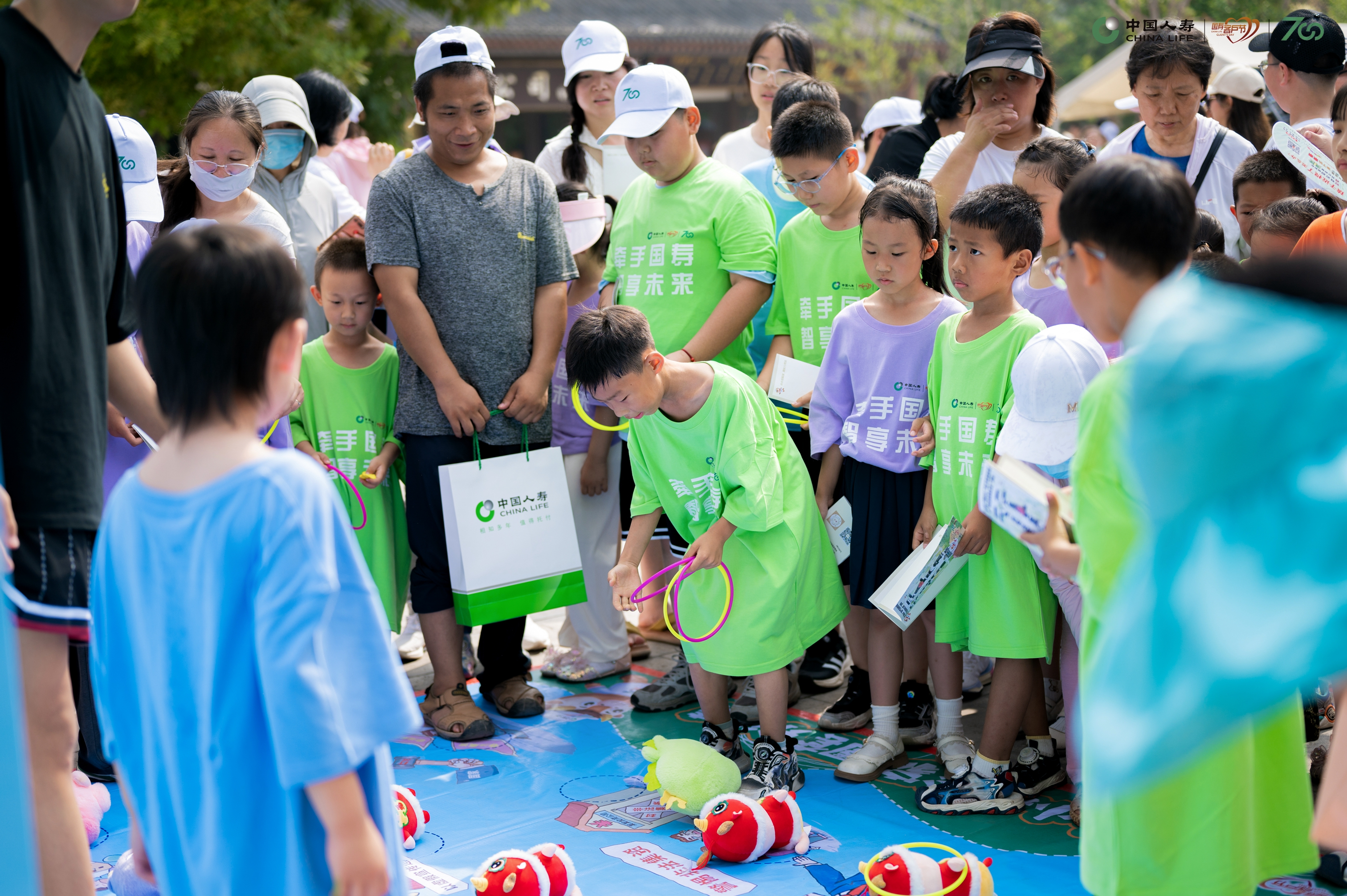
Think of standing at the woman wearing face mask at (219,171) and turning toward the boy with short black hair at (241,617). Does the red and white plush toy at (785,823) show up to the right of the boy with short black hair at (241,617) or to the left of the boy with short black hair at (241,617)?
left

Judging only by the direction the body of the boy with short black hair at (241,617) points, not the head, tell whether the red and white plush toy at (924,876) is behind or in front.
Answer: in front

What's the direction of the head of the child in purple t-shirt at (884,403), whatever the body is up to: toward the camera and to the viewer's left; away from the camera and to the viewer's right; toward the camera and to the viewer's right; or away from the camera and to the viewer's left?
toward the camera and to the viewer's left

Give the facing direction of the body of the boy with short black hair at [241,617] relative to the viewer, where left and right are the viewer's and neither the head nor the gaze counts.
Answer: facing away from the viewer and to the right of the viewer

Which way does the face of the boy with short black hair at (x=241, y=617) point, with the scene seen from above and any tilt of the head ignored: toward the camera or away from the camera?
away from the camera

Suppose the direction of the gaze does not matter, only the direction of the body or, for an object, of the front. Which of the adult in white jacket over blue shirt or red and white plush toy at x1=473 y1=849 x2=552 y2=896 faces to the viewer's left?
the red and white plush toy

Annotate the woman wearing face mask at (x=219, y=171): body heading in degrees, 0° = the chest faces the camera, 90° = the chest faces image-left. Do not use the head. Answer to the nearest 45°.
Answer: approximately 0°

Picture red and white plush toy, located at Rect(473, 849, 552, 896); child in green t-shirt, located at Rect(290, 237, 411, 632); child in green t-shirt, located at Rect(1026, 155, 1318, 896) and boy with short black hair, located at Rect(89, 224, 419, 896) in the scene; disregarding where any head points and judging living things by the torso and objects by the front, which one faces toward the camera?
child in green t-shirt, located at Rect(290, 237, 411, 632)

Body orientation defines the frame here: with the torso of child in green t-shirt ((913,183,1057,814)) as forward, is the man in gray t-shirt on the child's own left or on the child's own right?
on the child's own right

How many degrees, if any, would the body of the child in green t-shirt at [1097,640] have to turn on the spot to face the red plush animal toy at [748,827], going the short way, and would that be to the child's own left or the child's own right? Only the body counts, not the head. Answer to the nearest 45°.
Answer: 0° — they already face it

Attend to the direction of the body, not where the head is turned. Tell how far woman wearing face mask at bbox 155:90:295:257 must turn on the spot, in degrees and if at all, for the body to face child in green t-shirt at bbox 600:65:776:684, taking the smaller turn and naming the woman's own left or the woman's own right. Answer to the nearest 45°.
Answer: approximately 90° to the woman's own left

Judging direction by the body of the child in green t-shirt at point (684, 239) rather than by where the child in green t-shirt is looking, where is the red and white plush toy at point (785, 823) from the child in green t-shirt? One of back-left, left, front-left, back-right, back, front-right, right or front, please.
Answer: front-left
